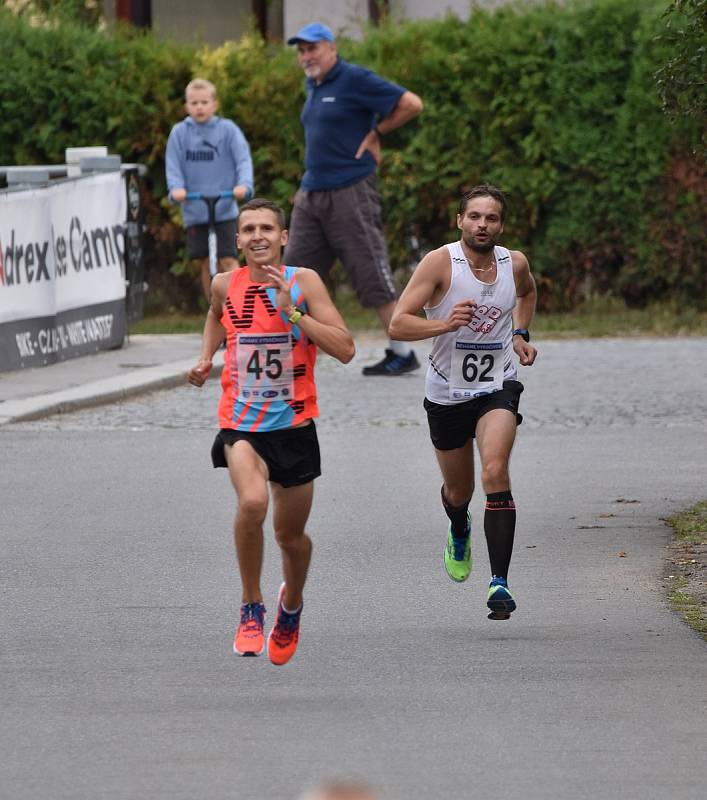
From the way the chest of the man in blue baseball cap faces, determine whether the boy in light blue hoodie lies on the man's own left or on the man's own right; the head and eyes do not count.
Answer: on the man's own right

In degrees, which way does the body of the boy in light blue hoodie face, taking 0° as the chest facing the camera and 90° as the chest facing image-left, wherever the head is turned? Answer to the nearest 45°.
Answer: approximately 0°

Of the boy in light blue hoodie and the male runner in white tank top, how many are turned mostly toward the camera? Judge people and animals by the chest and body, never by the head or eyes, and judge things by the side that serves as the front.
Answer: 2

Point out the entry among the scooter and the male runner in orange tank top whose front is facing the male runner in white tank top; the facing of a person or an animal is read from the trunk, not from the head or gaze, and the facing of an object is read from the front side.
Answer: the scooter

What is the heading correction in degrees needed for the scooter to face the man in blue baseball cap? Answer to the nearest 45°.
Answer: approximately 45° to its left

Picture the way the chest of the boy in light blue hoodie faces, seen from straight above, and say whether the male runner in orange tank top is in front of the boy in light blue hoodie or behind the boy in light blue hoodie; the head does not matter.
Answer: in front

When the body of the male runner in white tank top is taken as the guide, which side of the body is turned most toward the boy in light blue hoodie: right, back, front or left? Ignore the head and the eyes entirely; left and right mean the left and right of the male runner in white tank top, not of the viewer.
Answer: back

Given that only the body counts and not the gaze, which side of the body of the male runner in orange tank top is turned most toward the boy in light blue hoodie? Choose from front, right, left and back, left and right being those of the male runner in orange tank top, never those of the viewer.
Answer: back

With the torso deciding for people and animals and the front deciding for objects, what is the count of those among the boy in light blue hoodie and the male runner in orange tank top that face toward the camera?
2

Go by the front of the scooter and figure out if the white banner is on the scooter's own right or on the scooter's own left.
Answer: on the scooter's own right

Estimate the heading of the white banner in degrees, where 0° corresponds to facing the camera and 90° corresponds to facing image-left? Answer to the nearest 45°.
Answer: approximately 315°
